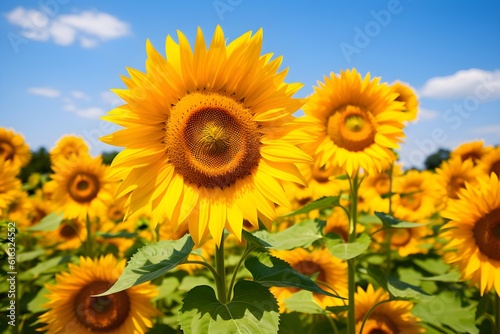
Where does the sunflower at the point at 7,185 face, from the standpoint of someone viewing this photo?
facing the viewer

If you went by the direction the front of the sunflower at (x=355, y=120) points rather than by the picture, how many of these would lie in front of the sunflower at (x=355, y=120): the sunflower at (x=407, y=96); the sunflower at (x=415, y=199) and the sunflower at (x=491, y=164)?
0

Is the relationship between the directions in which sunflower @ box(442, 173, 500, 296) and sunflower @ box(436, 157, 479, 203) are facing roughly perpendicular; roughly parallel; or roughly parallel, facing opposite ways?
roughly parallel

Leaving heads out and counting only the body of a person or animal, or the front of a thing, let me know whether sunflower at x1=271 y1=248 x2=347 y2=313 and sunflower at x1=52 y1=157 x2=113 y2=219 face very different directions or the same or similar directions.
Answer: same or similar directions

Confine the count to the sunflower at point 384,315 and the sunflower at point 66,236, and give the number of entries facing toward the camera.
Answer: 2

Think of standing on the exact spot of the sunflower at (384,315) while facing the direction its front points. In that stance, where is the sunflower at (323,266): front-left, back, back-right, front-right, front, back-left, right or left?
back-right

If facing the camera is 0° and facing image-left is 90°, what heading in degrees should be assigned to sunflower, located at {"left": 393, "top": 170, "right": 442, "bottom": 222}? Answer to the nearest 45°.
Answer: approximately 0°

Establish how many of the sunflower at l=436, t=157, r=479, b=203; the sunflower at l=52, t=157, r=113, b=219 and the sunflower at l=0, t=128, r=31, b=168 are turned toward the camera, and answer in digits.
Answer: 3

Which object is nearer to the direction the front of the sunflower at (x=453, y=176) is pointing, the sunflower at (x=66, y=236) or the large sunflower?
the large sunflower

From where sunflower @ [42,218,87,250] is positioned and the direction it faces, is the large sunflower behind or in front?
in front

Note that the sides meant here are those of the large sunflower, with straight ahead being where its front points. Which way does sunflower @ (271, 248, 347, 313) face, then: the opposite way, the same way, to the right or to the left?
the same way

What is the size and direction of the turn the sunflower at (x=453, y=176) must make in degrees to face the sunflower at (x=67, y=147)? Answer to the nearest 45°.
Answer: approximately 90° to its right

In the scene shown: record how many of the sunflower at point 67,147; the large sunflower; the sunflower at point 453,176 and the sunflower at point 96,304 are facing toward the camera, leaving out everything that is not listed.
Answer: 4

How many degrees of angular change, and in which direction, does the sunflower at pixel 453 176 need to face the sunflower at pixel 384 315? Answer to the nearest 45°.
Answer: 0° — it already faces it

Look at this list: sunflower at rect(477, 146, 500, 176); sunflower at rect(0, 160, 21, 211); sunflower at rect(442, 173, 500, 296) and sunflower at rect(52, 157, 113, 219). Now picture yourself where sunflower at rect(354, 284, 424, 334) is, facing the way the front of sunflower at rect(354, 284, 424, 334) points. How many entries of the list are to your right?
2

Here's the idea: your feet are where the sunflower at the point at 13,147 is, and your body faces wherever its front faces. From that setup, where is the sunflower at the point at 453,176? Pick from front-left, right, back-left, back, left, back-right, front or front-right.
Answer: front-left

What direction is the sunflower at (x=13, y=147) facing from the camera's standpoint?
toward the camera

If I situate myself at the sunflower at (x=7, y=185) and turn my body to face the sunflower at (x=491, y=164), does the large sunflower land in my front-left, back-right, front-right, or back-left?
front-right

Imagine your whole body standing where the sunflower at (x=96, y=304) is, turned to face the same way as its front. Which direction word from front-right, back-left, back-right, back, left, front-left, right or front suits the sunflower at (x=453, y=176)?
left
